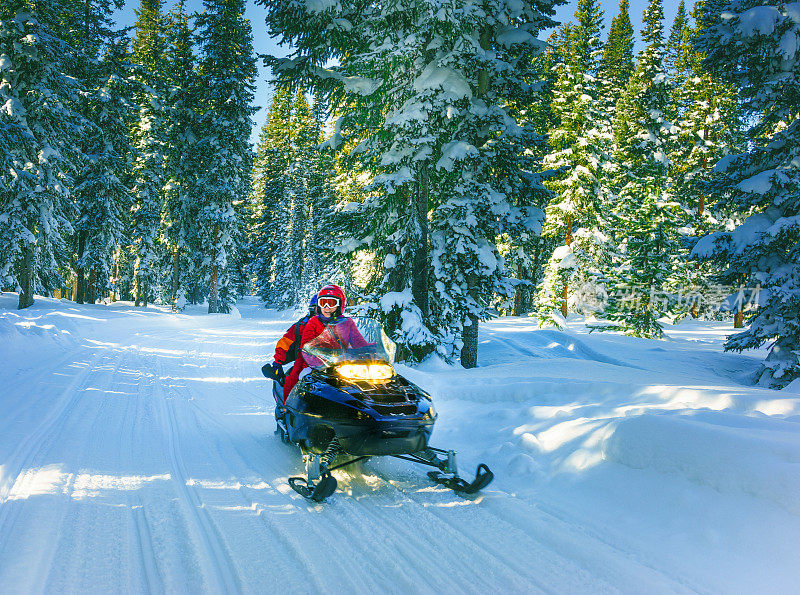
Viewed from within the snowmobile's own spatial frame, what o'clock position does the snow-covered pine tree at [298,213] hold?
The snow-covered pine tree is roughly at 7 o'clock from the snowmobile.

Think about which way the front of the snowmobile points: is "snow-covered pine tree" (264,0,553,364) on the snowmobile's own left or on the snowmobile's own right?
on the snowmobile's own left

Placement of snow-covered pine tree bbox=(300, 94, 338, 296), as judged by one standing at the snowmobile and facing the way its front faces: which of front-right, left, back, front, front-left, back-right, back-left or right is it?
back-left

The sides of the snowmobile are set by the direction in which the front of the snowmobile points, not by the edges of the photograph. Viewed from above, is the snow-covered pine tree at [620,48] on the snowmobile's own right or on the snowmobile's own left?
on the snowmobile's own left

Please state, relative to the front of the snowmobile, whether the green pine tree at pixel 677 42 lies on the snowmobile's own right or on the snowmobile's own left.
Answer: on the snowmobile's own left

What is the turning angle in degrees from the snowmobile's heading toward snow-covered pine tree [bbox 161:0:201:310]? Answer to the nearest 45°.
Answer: approximately 180°

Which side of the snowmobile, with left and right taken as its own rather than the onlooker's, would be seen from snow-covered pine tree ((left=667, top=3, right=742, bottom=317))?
left

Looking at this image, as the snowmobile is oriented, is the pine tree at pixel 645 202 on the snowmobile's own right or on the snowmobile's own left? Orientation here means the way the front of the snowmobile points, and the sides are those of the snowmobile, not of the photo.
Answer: on the snowmobile's own left

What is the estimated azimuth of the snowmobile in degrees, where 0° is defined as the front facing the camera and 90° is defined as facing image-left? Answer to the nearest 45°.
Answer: approximately 315°
